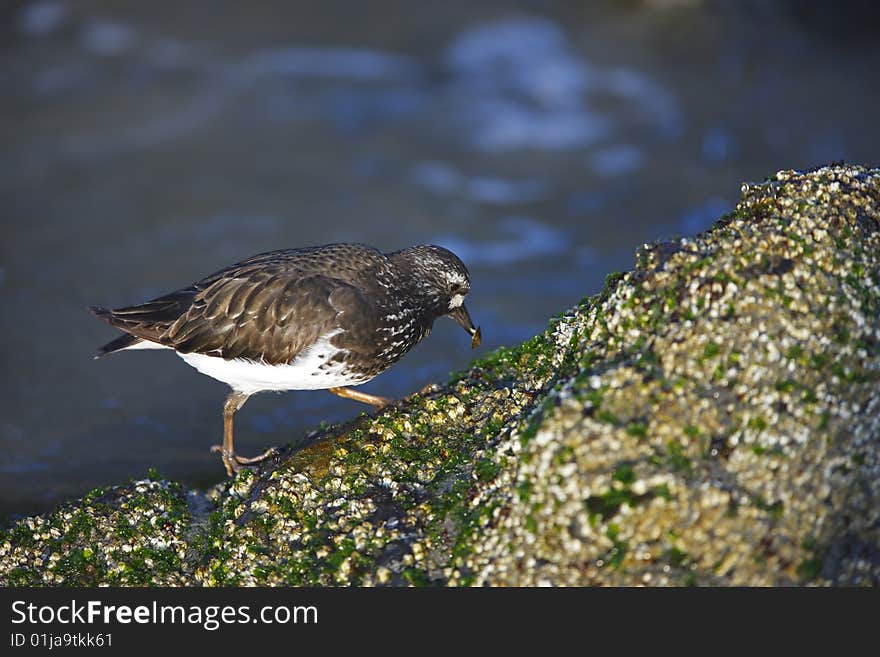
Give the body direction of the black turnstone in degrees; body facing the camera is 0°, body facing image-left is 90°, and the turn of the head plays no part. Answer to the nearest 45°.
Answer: approximately 270°
